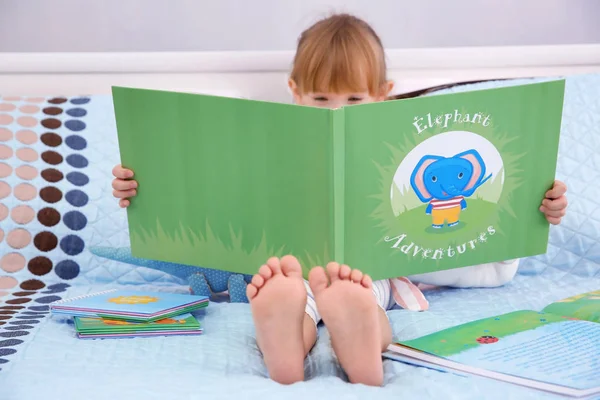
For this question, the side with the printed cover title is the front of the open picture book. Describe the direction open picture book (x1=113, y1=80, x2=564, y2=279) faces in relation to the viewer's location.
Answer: facing the viewer

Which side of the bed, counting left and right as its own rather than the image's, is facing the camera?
front
